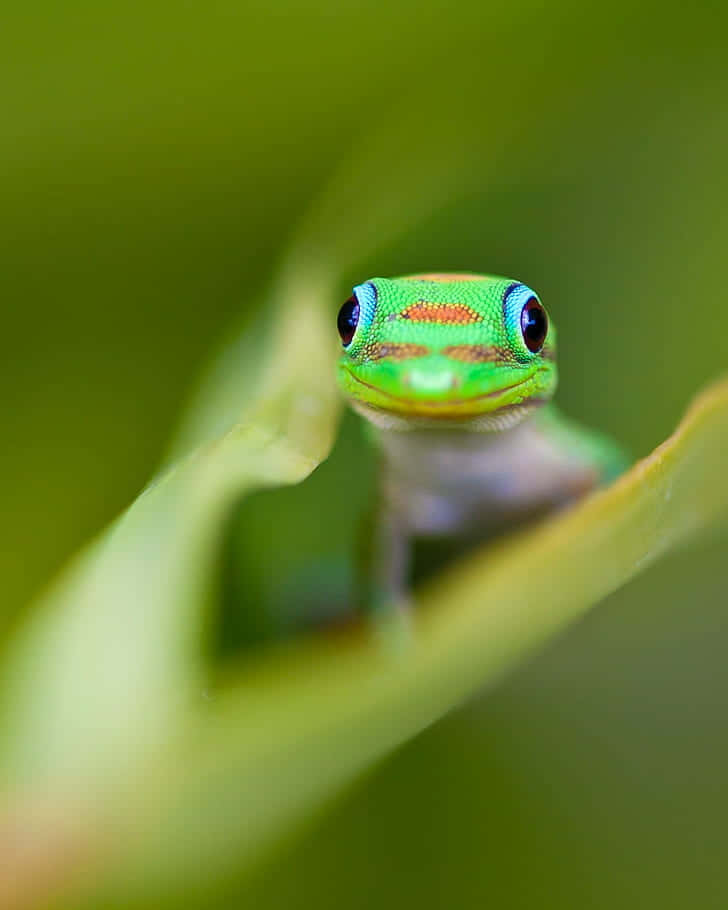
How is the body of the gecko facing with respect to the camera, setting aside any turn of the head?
toward the camera

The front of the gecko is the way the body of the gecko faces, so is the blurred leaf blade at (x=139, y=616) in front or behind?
in front
